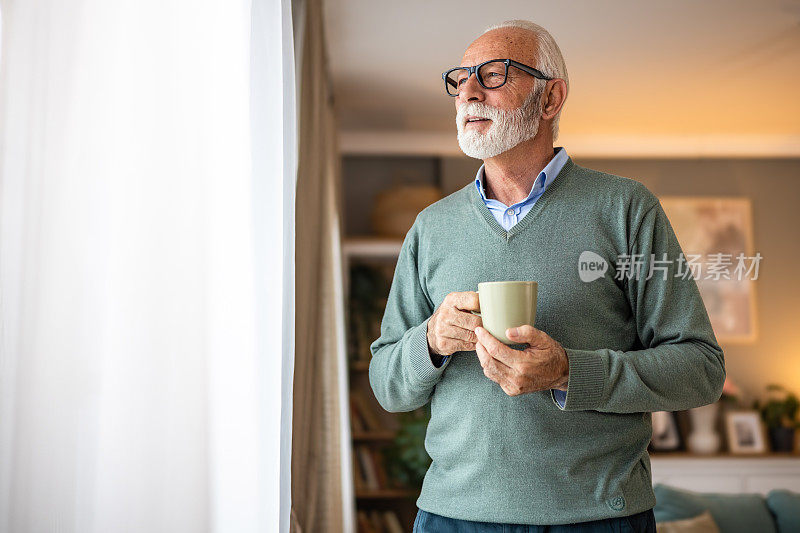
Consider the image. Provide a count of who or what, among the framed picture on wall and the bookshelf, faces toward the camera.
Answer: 2

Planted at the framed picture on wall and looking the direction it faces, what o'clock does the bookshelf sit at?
The bookshelf is roughly at 2 o'clock from the framed picture on wall.

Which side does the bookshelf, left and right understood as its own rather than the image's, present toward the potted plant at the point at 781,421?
left

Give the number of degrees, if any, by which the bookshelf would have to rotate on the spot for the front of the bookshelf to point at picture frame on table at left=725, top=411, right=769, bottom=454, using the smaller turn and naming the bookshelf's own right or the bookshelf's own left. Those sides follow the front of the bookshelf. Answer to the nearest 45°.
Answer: approximately 90° to the bookshelf's own left

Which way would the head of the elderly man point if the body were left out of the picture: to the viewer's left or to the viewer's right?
to the viewer's left

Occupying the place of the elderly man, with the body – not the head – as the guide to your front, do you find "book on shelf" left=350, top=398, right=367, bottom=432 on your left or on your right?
on your right

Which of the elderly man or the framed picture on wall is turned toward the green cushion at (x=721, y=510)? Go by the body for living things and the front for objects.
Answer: the framed picture on wall

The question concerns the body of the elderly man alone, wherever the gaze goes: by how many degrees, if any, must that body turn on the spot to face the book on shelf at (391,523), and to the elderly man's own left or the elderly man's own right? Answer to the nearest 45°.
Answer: approximately 135° to the elderly man's own right
